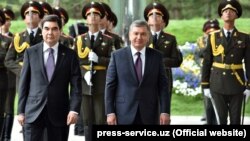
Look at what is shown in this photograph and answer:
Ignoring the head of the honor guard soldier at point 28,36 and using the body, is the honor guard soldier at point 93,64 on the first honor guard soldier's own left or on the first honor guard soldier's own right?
on the first honor guard soldier's own left

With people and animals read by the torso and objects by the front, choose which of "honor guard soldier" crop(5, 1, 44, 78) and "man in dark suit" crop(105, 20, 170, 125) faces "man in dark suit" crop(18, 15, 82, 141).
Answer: the honor guard soldier

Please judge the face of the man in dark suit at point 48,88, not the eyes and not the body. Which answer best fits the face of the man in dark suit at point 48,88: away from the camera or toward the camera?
toward the camera

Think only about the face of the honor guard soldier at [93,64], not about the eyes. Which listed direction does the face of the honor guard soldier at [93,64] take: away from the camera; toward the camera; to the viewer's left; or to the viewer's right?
toward the camera

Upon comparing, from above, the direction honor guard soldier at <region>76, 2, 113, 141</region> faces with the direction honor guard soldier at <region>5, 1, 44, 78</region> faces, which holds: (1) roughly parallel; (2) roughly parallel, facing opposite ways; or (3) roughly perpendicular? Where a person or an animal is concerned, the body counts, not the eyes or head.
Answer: roughly parallel

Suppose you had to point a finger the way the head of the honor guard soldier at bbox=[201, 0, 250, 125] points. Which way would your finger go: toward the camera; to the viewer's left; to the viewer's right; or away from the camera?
toward the camera

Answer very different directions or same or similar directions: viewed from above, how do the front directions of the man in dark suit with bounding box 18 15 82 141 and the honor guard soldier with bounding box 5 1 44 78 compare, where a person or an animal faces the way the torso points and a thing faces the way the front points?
same or similar directions

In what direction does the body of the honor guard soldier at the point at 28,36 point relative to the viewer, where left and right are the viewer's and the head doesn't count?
facing the viewer

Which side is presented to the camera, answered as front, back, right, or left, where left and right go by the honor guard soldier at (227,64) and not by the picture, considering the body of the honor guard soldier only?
front

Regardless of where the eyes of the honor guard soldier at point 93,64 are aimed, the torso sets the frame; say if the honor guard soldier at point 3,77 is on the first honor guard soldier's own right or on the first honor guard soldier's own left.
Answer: on the first honor guard soldier's own right

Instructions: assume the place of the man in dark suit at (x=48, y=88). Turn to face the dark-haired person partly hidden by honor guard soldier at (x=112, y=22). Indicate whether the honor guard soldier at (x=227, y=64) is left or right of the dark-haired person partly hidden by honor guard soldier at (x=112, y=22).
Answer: right

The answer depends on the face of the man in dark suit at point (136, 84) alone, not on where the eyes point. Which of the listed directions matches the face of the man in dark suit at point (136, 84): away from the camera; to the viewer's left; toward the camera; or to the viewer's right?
toward the camera

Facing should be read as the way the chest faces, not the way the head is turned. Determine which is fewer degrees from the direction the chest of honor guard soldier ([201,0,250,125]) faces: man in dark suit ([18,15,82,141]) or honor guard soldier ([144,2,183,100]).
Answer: the man in dark suit

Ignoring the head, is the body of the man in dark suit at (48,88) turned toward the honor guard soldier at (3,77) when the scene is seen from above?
no

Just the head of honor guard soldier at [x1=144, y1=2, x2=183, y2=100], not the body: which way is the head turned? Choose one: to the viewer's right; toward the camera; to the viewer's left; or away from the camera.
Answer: toward the camera

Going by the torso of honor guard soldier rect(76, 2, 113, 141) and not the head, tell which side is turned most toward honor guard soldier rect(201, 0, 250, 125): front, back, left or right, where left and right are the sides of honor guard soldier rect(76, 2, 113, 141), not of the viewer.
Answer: left

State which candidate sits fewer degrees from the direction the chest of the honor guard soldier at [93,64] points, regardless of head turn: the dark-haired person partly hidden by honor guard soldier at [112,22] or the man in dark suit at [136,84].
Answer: the man in dark suit
